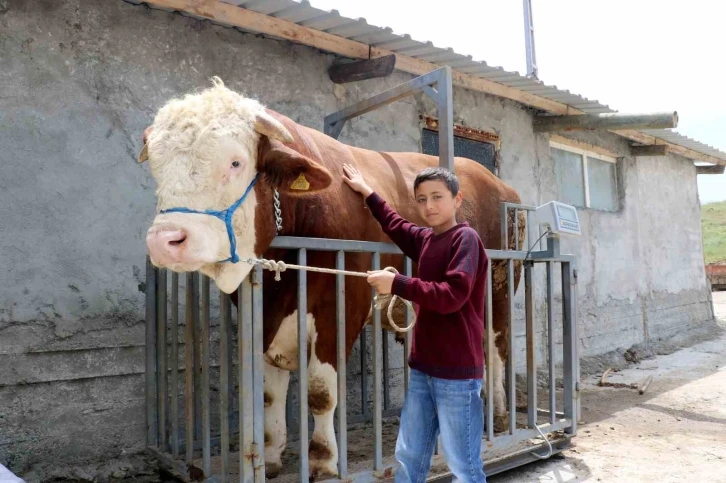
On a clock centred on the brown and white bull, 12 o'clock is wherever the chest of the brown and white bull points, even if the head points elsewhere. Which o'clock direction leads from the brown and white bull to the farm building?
The farm building is roughly at 3 o'clock from the brown and white bull.

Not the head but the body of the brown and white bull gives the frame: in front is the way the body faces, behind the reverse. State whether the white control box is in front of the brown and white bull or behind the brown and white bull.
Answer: behind

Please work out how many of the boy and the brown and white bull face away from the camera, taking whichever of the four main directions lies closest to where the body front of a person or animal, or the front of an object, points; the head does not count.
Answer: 0

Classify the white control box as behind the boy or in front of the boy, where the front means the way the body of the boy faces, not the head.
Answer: behind

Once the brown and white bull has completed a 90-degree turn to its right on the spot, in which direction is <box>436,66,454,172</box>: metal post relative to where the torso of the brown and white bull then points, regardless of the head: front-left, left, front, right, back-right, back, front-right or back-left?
right

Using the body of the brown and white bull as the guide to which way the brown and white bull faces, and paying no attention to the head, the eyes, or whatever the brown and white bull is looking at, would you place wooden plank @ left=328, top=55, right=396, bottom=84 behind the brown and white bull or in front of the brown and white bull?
behind

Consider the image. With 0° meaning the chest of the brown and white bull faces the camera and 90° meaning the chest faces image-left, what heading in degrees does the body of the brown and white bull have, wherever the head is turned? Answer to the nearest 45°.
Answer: approximately 45°

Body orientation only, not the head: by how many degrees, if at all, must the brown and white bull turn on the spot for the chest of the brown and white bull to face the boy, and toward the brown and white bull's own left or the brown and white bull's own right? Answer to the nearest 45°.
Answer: approximately 135° to the brown and white bull's own left

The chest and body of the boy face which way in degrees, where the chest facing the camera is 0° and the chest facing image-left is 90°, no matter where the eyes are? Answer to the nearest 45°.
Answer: approximately 45°
